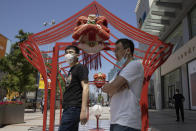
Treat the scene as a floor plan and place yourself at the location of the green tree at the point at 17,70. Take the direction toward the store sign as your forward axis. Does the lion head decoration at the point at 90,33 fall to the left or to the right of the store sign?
right

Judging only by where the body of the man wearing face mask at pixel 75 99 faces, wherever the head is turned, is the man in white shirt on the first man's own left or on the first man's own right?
on the first man's own left

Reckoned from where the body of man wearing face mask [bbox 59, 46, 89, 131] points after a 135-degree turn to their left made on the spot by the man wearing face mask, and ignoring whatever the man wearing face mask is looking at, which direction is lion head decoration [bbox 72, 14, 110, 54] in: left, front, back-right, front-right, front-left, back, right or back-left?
left

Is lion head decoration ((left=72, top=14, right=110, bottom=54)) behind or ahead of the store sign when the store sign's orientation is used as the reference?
ahead

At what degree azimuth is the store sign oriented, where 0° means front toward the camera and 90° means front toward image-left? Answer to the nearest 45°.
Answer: approximately 45°

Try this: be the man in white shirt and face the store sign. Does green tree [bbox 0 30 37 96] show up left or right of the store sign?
left

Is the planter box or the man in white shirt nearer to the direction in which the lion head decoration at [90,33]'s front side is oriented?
the man in white shirt

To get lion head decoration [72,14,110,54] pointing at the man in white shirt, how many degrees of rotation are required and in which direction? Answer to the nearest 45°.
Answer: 0° — it already faces them
